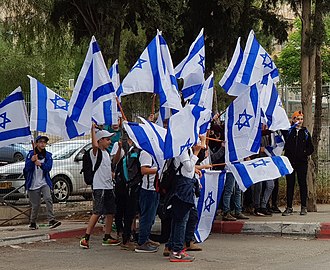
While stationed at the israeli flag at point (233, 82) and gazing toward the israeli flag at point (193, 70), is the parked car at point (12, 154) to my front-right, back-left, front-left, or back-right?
front-right

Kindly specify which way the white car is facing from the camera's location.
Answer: facing the viewer and to the left of the viewer

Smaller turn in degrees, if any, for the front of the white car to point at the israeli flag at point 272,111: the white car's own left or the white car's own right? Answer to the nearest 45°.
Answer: approximately 90° to the white car's own left

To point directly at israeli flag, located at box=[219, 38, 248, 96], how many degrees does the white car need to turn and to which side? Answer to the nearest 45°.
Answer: approximately 90° to its left
